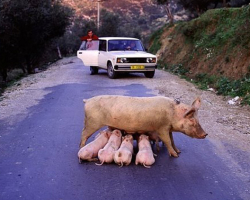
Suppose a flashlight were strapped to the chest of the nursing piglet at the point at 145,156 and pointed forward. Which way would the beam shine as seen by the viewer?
away from the camera

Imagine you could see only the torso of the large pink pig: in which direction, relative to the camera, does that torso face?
to the viewer's right

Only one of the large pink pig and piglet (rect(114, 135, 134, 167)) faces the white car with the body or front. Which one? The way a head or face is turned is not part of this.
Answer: the piglet

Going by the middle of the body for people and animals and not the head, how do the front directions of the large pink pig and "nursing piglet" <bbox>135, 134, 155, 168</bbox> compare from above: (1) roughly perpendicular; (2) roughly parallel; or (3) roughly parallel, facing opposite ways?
roughly perpendicular

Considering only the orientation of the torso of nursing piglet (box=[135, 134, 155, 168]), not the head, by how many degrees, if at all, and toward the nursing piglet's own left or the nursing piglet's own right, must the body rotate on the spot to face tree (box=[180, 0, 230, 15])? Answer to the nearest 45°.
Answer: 0° — it already faces it

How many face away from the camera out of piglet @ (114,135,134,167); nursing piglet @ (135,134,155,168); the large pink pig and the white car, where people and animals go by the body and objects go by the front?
2

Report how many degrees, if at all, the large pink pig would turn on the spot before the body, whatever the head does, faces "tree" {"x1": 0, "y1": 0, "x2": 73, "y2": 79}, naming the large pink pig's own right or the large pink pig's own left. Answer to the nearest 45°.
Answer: approximately 135° to the large pink pig's own left

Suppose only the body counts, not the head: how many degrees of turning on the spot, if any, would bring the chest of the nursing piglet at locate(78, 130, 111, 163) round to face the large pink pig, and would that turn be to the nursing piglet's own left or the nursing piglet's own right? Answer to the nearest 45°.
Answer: approximately 45° to the nursing piglet's own right

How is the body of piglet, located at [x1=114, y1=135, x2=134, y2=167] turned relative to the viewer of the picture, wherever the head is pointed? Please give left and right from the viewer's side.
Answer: facing away from the viewer

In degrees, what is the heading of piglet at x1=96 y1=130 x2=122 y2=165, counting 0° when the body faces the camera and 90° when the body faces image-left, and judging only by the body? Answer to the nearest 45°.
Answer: approximately 225°
